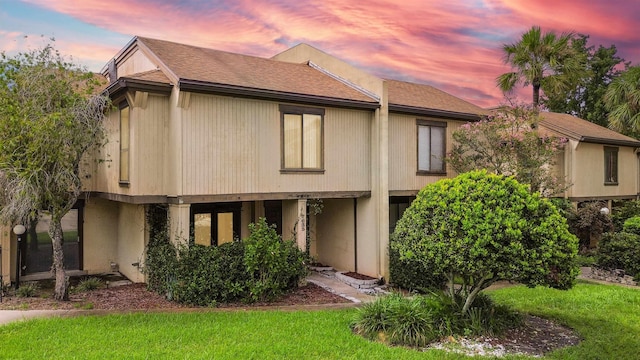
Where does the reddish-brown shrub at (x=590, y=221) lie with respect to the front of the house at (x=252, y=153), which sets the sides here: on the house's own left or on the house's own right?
on the house's own left

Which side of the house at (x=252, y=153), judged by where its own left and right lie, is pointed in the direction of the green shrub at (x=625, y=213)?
left

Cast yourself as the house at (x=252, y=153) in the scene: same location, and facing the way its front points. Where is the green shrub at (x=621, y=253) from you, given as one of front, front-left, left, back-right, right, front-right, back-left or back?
front-left

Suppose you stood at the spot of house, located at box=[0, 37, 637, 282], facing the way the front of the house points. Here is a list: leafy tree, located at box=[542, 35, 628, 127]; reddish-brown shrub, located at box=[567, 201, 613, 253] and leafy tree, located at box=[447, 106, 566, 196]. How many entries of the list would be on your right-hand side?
0

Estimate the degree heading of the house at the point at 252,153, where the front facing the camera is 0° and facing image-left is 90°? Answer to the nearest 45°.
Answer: approximately 315°

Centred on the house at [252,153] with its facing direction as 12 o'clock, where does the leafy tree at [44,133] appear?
The leafy tree is roughly at 3 o'clock from the house.

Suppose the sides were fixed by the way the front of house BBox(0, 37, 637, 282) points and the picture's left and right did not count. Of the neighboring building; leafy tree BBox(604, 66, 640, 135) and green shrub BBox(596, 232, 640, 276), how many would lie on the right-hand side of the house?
0

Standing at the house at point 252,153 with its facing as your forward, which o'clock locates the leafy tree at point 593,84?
The leafy tree is roughly at 9 o'clock from the house.

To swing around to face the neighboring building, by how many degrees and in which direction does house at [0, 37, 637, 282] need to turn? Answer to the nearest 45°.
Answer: approximately 90° to its left

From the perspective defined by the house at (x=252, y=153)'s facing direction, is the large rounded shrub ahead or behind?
ahead
